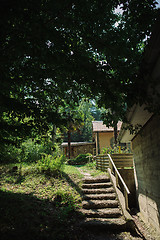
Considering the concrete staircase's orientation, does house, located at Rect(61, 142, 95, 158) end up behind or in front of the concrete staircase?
behind

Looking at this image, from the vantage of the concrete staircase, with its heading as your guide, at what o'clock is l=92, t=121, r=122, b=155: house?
The house is roughly at 6 o'clock from the concrete staircase.

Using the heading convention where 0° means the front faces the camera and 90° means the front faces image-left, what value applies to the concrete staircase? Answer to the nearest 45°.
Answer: approximately 0°
